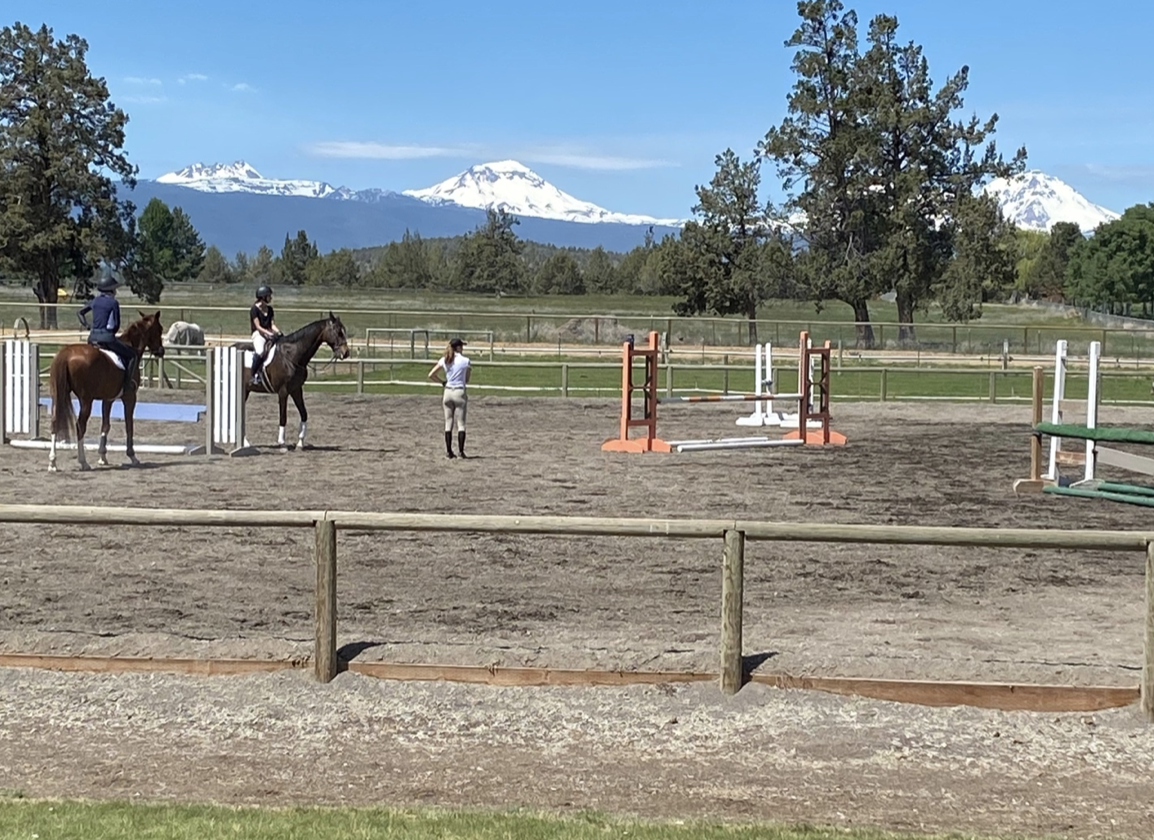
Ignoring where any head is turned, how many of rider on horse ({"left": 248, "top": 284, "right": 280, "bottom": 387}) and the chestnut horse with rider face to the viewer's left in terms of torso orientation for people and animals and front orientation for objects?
0

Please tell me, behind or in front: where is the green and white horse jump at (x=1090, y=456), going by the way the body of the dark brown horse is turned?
in front

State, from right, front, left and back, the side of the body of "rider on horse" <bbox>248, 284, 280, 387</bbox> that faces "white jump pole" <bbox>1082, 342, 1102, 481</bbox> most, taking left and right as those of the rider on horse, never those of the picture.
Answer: front

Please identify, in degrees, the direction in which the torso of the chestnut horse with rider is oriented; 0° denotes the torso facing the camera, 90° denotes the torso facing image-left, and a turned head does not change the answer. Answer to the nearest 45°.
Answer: approximately 225°

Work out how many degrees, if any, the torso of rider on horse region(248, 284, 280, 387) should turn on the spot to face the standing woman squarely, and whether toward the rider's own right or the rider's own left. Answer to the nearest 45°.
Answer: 0° — they already face them

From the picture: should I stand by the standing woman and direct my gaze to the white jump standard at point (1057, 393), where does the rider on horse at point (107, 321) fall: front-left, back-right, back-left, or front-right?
back-right

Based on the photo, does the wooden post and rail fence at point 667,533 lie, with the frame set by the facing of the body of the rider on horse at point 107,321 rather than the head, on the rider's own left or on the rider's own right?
on the rider's own right

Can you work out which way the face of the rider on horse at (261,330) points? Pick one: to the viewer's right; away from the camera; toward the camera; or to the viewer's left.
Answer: to the viewer's right

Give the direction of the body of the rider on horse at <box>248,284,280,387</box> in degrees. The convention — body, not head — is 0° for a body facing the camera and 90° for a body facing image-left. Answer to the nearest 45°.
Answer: approximately 315°

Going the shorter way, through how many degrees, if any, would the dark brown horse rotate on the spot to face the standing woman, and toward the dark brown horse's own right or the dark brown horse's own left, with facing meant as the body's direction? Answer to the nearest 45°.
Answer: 0° — it already faces them

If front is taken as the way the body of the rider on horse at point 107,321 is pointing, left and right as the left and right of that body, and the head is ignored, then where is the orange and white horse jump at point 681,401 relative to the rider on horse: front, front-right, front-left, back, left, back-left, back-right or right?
front-right
